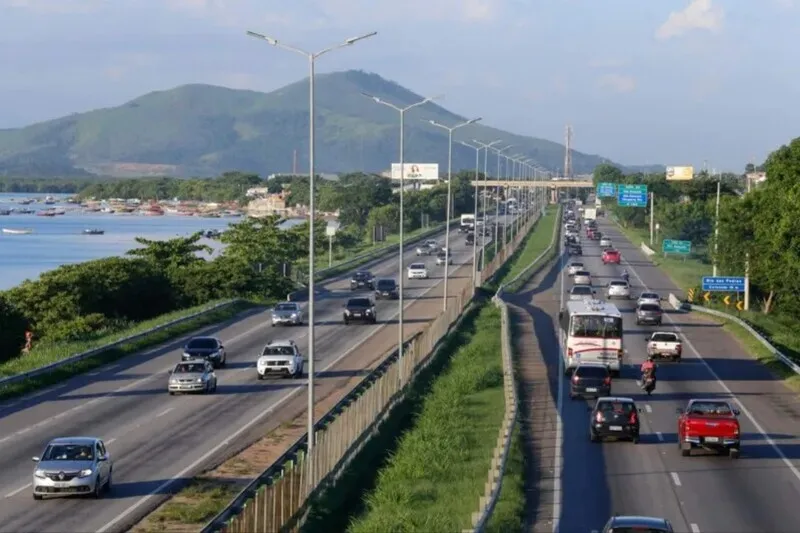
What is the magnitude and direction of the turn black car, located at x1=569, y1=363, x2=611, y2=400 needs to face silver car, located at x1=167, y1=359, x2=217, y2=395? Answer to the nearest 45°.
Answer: approximately 90° to its left

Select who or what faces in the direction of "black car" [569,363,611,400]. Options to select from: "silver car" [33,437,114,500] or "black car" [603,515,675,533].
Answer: "black car" [603,515,675,533]

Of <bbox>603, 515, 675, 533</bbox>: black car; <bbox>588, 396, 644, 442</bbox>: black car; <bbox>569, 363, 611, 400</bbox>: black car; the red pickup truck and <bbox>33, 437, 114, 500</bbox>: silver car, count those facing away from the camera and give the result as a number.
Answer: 4

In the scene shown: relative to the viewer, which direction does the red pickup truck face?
away from the camera

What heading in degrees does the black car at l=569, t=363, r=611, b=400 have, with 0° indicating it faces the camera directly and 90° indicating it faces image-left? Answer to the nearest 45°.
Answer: approximately 180°

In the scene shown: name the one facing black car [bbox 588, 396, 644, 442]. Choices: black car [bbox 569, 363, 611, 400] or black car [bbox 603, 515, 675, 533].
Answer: black car [bbox 603, 515, 675, 533]

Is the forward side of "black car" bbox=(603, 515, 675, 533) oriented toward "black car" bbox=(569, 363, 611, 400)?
yes

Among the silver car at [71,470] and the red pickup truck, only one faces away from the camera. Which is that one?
the red pickup truck

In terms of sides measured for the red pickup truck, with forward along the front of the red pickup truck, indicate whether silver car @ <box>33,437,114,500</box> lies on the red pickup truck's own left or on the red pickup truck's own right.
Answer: on the red pickup truck's own left

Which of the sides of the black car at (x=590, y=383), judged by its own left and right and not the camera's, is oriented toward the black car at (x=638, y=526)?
back

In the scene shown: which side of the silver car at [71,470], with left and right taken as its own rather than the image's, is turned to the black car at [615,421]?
left

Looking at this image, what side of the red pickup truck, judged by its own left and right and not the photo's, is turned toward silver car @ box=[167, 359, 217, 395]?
left
